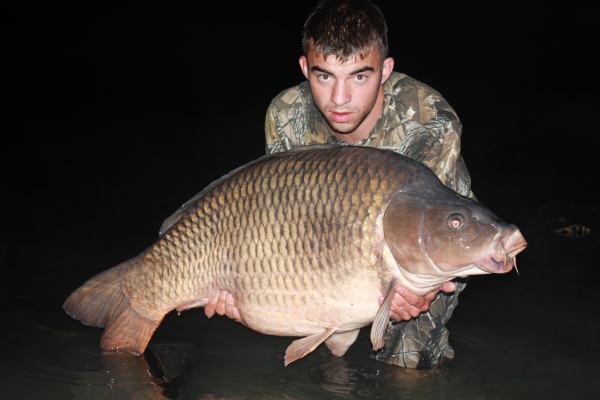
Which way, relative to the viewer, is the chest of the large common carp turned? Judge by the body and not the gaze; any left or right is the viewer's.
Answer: facing to the right of the viewer

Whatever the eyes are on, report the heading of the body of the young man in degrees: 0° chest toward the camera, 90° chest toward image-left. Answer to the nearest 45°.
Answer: approximately 0°
